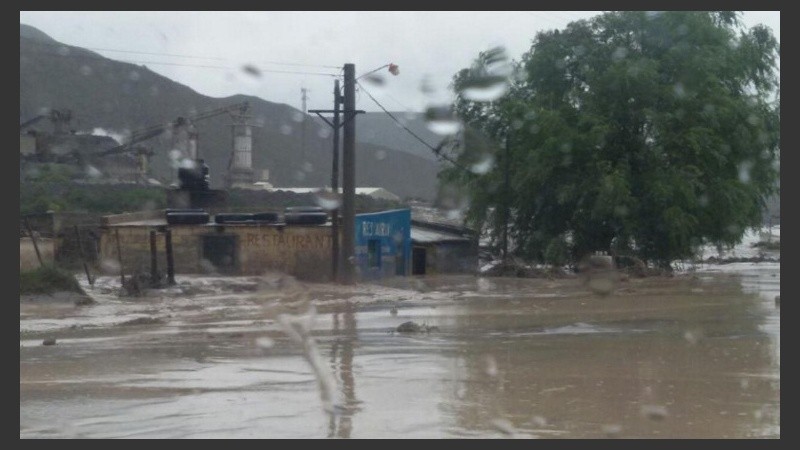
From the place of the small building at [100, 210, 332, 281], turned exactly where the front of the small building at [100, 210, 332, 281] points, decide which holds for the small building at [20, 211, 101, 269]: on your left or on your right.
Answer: on your right

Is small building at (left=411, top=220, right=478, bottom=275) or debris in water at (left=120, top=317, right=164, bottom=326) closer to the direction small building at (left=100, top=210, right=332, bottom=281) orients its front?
the debris in water

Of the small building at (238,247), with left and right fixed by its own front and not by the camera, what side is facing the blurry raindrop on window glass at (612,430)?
front

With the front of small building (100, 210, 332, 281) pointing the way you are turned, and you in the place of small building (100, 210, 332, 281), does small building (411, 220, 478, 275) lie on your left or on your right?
on your left

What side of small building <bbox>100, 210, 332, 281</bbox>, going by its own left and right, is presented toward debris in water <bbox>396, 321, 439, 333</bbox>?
front

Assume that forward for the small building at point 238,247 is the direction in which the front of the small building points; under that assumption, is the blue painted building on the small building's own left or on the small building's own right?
on the small building's own left

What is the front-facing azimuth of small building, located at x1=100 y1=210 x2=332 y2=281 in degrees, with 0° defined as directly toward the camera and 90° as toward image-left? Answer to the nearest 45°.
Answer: approximately 0°

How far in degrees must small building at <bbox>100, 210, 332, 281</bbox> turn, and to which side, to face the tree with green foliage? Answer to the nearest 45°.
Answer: approximately 90° to its left

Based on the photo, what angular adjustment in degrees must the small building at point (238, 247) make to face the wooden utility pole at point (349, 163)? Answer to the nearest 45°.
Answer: approximately 45° to its left

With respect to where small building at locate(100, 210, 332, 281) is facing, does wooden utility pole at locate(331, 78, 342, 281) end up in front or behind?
in front
